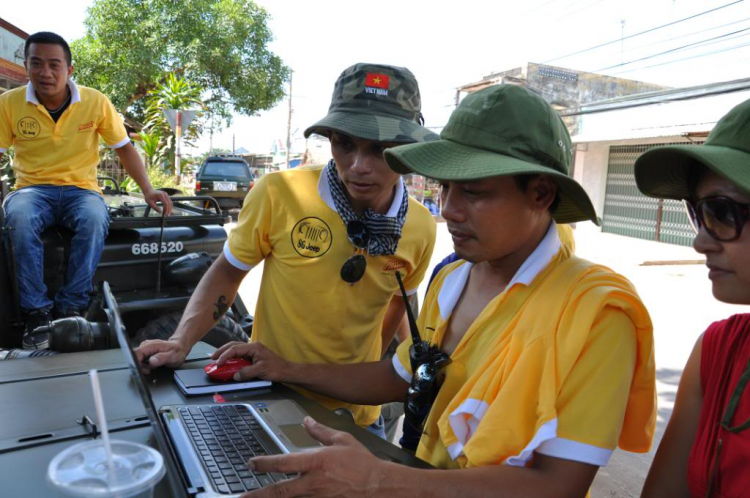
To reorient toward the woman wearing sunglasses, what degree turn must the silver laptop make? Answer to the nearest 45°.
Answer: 0° — it already faces them

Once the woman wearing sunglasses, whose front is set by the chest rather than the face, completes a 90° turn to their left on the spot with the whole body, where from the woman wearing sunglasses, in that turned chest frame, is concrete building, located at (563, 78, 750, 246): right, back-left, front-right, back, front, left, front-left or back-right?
back-left

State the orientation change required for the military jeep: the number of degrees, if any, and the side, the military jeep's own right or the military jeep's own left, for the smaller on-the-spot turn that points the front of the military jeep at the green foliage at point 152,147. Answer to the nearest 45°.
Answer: approximately 135° to the military jeep's own right

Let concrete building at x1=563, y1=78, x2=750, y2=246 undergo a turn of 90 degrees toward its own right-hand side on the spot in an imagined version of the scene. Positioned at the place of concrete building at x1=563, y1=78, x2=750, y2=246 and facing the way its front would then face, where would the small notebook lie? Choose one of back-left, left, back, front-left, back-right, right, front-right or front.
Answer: back-left

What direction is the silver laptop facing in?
to the viewer's right

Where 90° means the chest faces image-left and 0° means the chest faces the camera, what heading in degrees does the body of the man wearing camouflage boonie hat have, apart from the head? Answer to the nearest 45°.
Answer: approximately 0°

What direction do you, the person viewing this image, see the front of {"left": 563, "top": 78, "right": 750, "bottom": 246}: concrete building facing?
facing the viewer and to the left of the viewer
